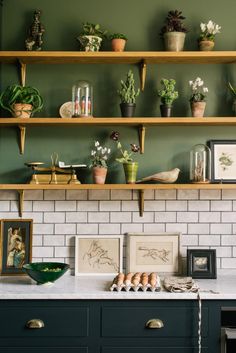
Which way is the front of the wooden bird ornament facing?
to the viewer's right

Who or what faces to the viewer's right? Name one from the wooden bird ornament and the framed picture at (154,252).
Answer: the wooden bird ornament

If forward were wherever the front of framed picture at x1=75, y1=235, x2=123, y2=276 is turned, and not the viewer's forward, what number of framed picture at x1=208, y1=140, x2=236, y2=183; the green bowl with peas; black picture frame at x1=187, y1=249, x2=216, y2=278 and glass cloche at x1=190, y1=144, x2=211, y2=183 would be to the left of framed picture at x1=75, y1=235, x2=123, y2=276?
3

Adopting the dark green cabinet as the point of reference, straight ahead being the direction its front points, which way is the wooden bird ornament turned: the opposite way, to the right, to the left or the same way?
to the left
